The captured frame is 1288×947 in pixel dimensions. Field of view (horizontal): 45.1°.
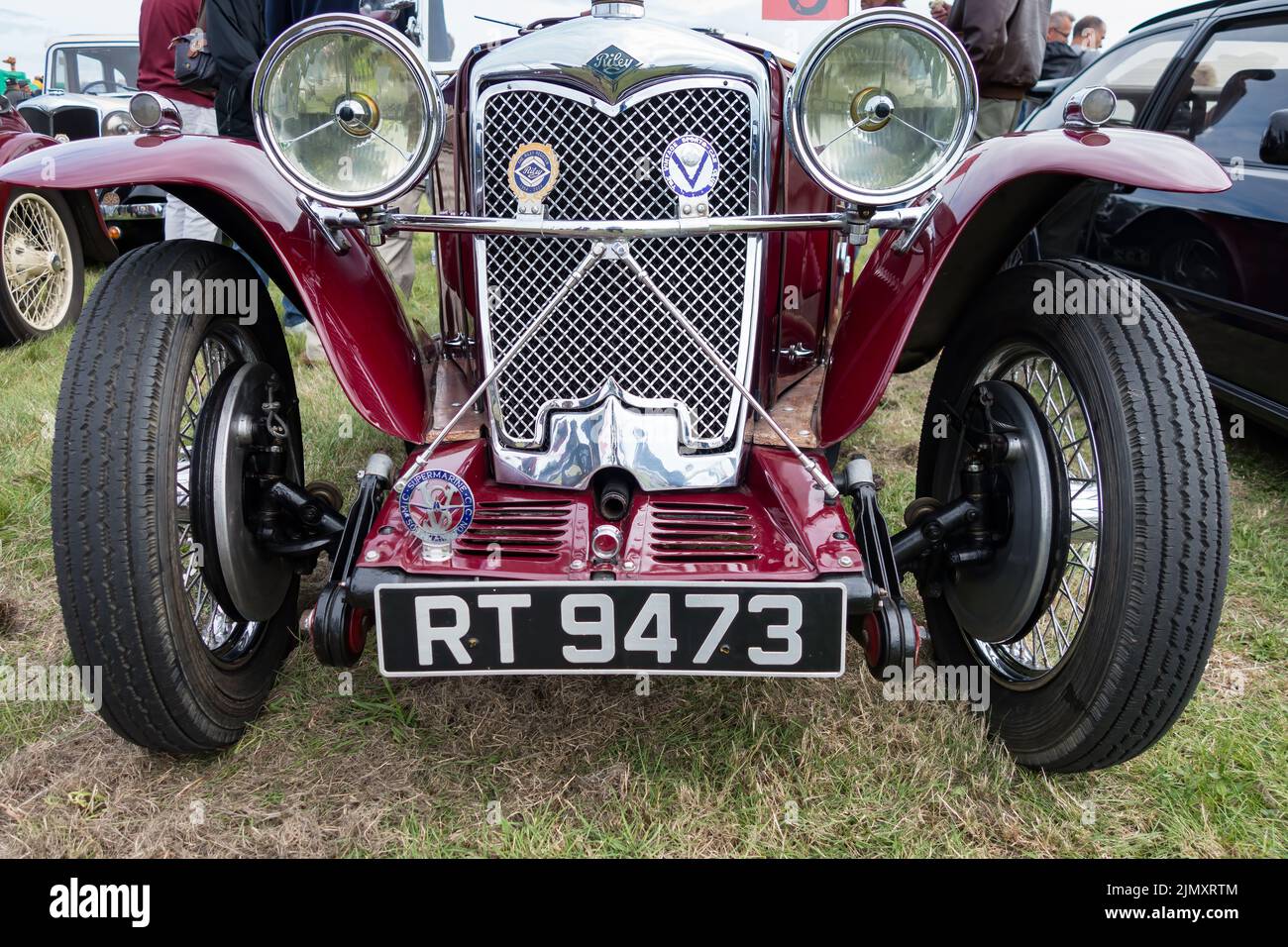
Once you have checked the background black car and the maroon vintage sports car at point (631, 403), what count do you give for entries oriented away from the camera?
0

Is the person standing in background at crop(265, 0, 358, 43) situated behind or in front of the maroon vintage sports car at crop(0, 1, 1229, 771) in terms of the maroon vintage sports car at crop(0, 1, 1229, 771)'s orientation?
behind

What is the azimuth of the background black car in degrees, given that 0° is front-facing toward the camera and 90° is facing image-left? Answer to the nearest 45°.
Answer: approximately 315°

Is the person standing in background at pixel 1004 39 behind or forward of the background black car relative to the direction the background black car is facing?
behind

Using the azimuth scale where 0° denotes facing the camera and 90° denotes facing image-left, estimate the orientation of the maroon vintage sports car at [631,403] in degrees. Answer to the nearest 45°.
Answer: approximately 0°

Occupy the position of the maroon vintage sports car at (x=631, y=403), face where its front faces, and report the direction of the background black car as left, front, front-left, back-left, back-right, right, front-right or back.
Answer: back-left

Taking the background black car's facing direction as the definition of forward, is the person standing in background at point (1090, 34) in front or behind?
behind

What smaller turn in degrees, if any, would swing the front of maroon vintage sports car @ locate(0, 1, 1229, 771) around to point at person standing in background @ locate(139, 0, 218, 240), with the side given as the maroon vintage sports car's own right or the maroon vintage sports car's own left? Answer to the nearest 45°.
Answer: approximately 135° to the maroon vintage sports car's own right
